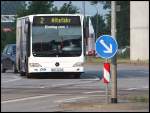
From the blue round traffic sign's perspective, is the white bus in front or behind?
behind

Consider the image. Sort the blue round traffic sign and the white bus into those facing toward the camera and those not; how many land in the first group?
2

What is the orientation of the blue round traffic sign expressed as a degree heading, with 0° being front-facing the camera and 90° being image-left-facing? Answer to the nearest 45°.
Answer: approximately 0°

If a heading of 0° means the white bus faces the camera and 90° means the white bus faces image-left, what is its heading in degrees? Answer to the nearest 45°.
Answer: approximately 0°

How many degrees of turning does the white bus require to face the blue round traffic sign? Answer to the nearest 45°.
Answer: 0° — it already faces it
